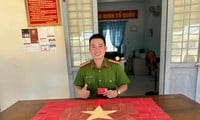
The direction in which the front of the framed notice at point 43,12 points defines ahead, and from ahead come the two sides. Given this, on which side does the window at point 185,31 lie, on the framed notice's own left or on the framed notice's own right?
on the framed notice's own left

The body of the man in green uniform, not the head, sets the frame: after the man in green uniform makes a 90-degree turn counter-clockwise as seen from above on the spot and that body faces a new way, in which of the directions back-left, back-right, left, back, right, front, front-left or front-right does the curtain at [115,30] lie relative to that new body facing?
left

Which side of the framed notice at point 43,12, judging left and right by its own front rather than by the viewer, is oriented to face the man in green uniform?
front

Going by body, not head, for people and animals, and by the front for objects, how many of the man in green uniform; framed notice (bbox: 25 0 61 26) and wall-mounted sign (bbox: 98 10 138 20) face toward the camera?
3

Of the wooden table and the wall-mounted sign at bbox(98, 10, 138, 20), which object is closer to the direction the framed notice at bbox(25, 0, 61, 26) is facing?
the wooden table

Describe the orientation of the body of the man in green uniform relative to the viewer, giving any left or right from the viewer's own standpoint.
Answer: facing the viewer

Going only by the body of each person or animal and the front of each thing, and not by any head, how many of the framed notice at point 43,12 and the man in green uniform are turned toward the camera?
2

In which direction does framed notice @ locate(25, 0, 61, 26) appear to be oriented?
toward the camera

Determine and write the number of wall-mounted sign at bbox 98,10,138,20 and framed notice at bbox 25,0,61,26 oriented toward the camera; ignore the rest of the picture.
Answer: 2

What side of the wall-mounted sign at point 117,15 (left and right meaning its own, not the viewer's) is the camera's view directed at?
front
